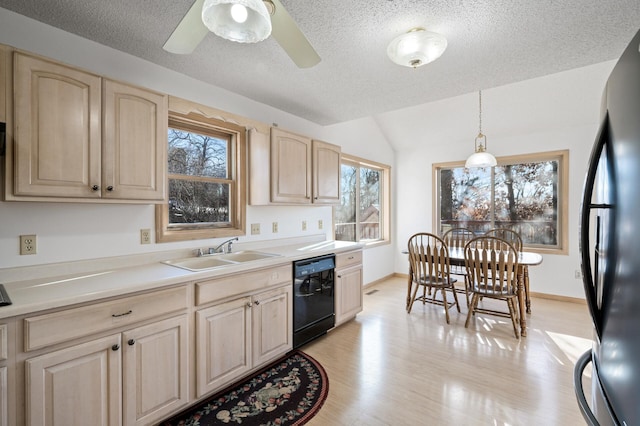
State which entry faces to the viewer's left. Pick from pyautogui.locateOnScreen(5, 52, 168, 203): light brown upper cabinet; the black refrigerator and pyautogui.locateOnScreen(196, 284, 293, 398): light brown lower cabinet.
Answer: the black refrigerator

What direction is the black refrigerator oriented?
to the viewer's left

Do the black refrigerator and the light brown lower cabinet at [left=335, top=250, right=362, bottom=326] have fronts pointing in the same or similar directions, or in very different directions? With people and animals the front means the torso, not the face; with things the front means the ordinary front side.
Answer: very different directions

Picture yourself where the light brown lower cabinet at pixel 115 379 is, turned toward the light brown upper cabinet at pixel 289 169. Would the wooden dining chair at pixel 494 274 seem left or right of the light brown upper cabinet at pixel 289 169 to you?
right

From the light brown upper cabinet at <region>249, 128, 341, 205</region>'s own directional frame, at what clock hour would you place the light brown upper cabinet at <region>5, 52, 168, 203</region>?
the light brown upper cabinet at <region>5, 52, 168, 203</region> is roughly at 3 o'clock from the light brown upper cabinet at <region>249, 128, 341, 205</region>.

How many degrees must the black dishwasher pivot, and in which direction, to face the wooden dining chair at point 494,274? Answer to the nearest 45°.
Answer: approximately 45° to its left

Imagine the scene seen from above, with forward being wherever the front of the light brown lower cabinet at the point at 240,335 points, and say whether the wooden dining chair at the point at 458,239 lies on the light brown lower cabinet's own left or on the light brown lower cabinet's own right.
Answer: on the light brown lower cabinet's own left

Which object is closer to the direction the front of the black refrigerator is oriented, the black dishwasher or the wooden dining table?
the black dishwasher

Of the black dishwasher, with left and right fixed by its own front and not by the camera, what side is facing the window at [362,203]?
left
